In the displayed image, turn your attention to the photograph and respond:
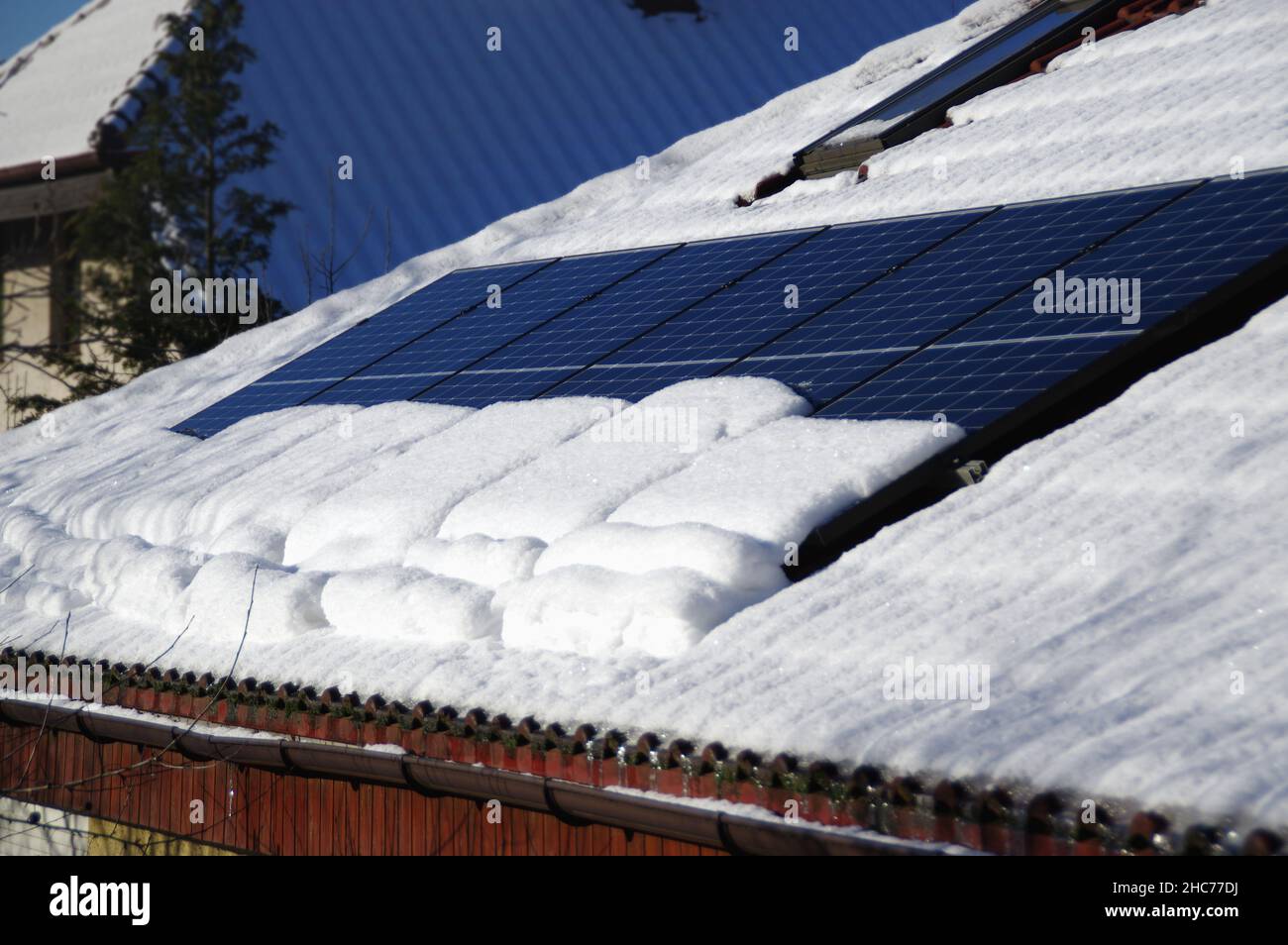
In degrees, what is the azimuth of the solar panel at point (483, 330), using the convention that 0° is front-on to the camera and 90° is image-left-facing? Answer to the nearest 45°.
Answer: approximately 45°

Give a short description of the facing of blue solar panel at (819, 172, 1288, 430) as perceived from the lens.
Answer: facing the viewer and to the left of the viewer

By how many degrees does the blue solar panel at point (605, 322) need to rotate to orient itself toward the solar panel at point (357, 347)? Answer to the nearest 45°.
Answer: approximately 90° to its right

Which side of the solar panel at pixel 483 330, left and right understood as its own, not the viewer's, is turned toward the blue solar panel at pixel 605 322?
left

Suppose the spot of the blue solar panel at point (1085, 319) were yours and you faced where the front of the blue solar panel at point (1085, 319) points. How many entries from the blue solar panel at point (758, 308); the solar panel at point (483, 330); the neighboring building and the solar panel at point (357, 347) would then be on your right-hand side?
4

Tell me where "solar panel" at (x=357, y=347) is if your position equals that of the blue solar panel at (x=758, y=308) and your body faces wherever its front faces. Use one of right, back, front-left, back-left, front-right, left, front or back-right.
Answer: right

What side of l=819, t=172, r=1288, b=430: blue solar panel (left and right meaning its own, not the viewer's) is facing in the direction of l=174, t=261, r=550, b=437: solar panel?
right
